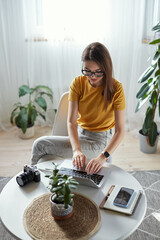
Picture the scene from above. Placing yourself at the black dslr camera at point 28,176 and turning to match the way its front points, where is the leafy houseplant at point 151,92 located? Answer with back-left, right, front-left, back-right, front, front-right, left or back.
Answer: back

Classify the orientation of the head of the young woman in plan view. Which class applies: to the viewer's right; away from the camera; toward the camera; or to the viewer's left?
toward the camera

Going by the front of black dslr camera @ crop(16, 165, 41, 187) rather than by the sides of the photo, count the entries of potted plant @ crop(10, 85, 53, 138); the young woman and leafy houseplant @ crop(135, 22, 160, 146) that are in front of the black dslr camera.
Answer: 0

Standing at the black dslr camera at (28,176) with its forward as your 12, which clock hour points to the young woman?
The young woman is roughly at 6 o'clock from the black dslr camera.

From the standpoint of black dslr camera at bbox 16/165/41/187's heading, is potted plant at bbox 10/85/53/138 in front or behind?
behind
